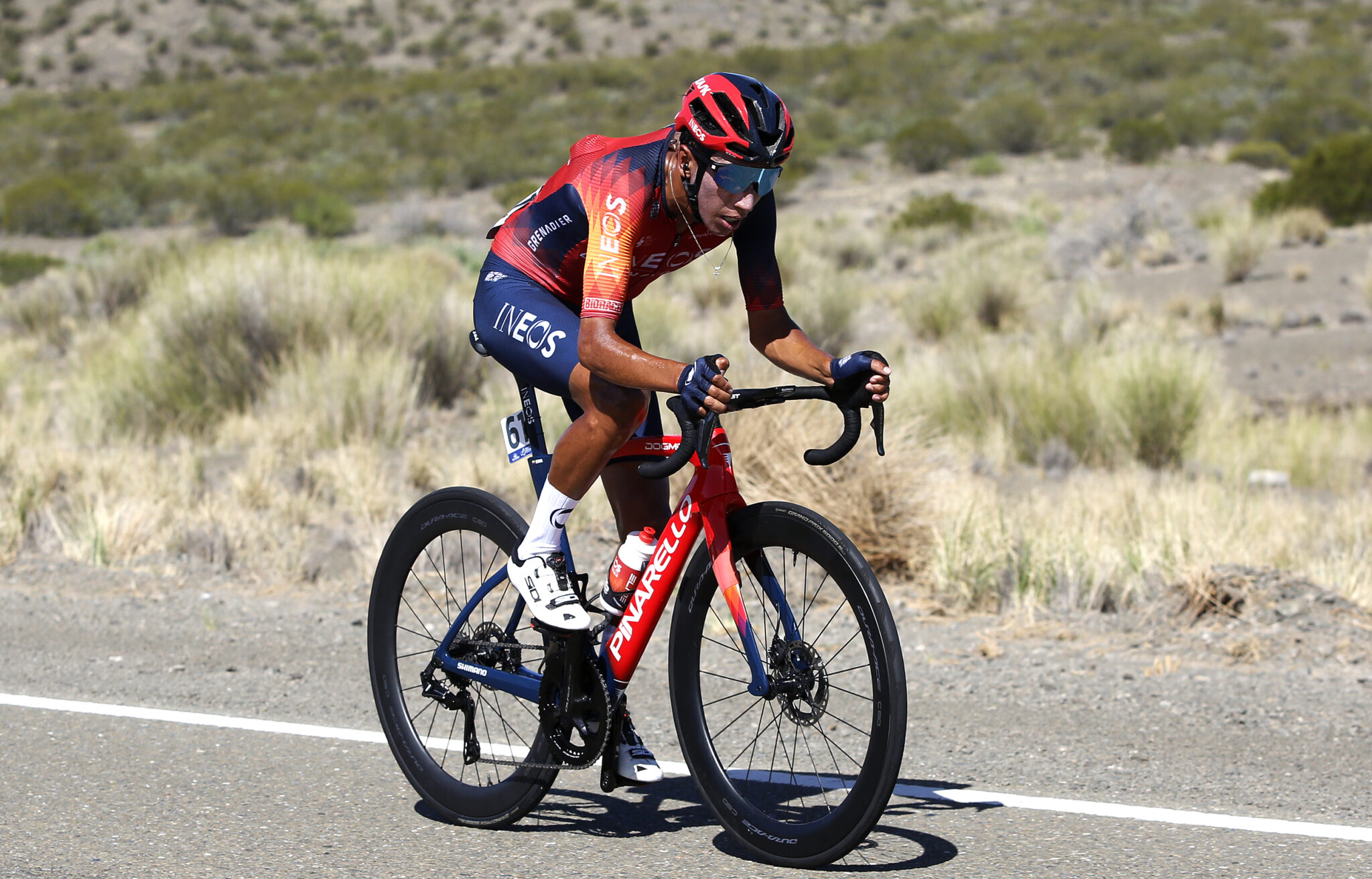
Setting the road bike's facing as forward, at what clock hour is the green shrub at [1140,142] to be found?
The green shrub is roughly at 8 o'clock from the road bike.

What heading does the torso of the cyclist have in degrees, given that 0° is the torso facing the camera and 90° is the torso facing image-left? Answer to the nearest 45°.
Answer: approximately 315°

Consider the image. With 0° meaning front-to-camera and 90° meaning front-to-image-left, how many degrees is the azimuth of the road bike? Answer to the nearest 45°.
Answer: approximately 315°

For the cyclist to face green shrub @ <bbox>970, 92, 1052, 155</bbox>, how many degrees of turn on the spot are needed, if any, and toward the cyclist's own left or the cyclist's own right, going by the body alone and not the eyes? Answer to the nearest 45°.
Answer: approximately 135° to the cyclist's own left

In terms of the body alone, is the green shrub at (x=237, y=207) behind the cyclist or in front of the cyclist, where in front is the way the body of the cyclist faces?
behind
